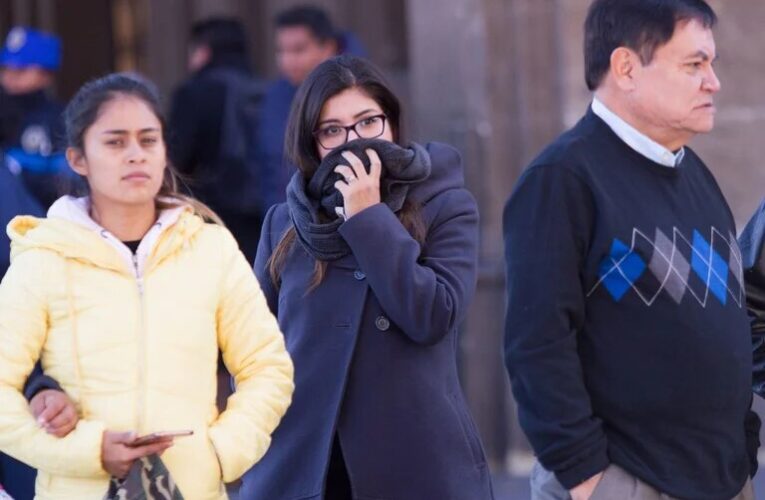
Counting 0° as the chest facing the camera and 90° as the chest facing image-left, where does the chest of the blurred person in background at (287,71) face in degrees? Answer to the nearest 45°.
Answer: approximately 45°

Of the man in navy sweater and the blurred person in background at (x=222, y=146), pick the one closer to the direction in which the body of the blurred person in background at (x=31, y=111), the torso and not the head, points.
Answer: the man in navy sweater

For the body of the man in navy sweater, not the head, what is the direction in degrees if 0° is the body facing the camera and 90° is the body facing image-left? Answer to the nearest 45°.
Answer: approximately 315°

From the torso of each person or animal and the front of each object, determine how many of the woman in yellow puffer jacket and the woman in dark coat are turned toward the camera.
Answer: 2

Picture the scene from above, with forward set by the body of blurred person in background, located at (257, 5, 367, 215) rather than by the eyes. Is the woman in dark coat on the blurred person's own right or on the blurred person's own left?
on the blurred person's own left

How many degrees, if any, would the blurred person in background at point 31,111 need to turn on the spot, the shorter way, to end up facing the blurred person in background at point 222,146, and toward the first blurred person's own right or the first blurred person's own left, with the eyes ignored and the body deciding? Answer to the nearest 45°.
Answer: approximately 135° to the first blurred person's own left
